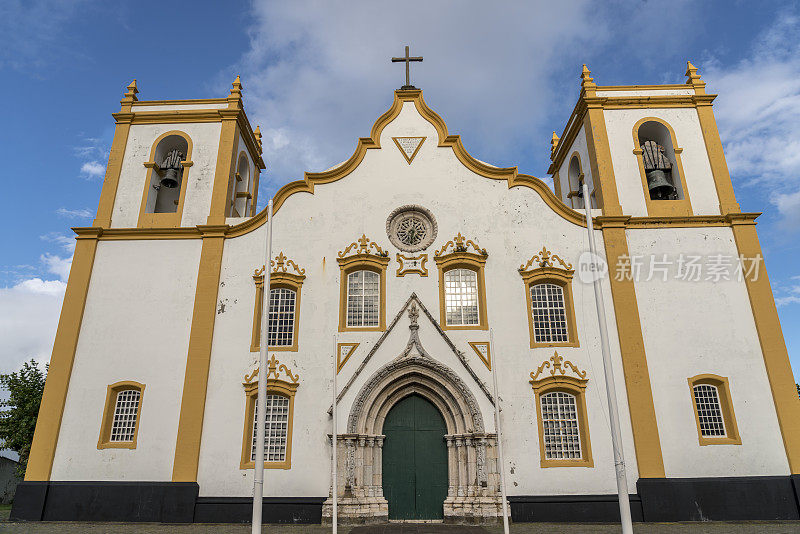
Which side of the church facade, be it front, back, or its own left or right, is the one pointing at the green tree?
right

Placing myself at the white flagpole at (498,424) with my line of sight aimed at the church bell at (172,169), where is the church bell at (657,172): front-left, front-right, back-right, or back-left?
back-right

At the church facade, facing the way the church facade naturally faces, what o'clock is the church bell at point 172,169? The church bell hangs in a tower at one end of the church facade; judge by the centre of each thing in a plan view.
The church bell is roughly at 3 o'clock from the church facade.

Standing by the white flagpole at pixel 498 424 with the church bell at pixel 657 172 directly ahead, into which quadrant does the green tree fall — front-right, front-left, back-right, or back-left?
back-left

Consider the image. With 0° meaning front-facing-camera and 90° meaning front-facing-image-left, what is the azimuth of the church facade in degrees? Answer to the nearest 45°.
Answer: approximately 0°
